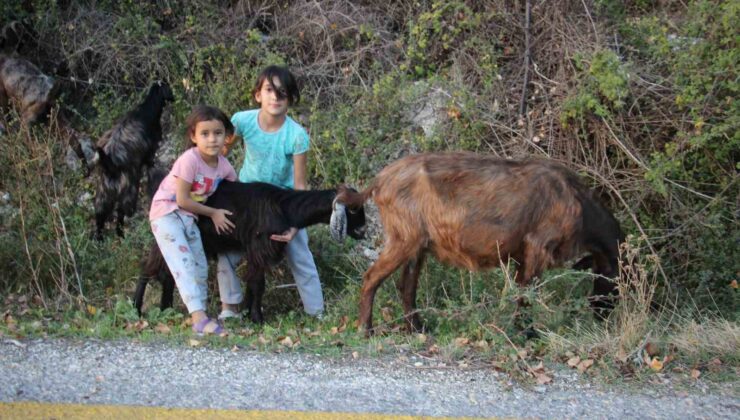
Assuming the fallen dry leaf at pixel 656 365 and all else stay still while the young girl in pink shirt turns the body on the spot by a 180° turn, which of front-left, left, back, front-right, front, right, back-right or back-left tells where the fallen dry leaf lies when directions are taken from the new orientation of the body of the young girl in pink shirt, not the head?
back

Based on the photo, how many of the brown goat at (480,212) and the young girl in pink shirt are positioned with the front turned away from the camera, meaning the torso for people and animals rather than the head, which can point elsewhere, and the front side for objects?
0

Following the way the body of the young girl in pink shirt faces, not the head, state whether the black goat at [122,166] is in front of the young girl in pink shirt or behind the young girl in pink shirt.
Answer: behind

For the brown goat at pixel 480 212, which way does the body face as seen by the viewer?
to the viewer's right

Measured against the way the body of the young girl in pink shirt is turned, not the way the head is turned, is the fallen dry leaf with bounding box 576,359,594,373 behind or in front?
in front

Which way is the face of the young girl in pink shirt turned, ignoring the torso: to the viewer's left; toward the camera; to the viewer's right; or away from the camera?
toward the camera

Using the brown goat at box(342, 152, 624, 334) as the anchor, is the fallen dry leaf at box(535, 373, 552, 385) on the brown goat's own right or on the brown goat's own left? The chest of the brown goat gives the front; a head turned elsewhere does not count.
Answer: on the brown goat's own right

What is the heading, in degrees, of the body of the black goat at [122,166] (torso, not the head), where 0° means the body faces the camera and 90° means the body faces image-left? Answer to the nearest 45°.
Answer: approximately 225°

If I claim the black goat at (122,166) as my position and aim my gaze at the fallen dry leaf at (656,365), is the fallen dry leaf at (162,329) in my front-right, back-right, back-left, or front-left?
front-right

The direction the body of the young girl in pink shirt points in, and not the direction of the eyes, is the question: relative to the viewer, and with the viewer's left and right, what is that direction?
facing the viewer and to the right of the viewer
